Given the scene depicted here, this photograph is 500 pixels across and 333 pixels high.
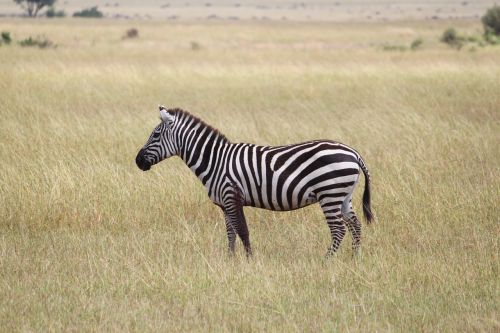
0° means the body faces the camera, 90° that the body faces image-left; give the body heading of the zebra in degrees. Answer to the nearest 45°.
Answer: approximately 90°

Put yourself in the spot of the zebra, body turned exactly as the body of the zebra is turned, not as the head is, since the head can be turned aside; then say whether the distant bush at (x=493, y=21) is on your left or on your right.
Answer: on your right
